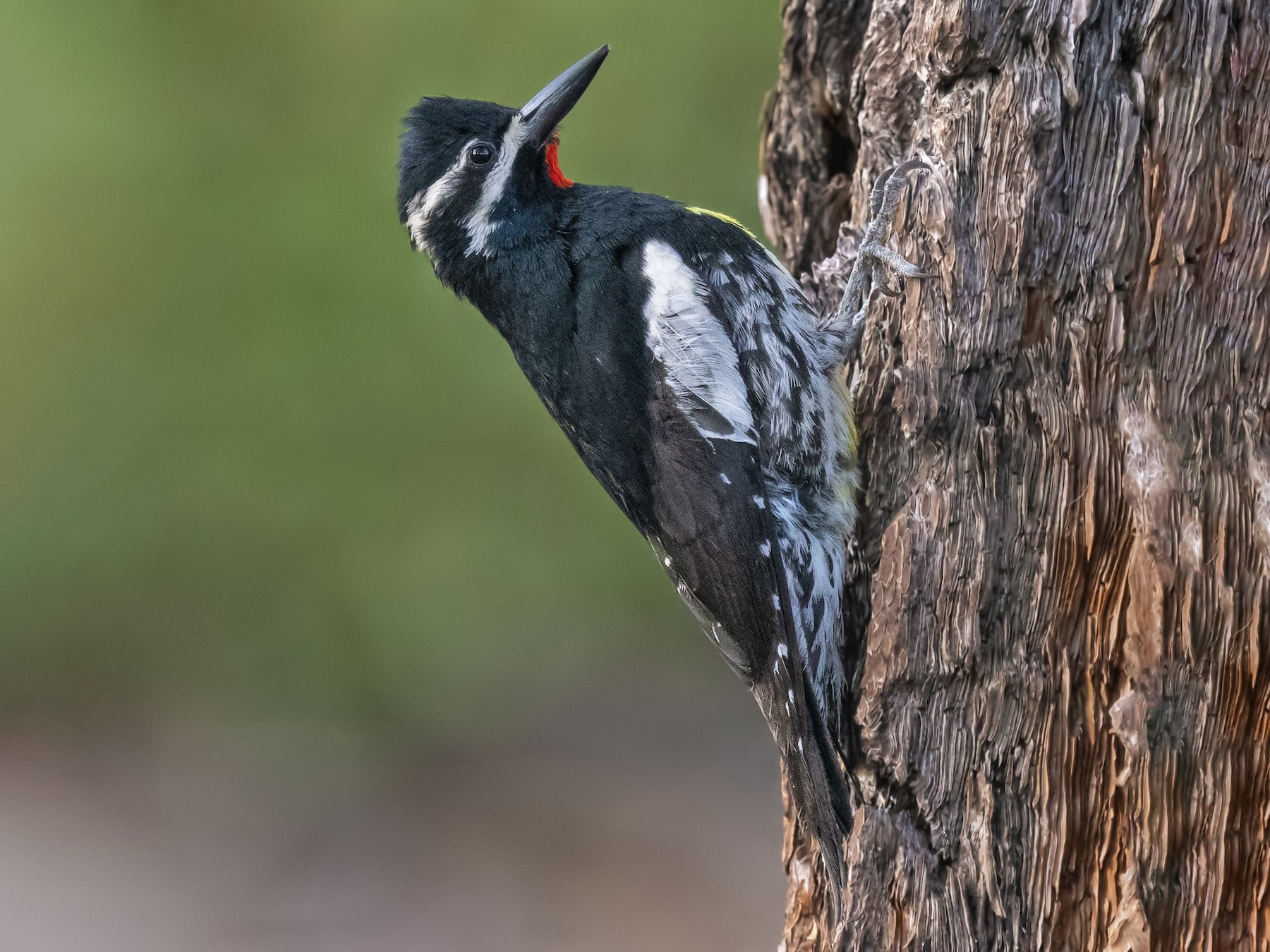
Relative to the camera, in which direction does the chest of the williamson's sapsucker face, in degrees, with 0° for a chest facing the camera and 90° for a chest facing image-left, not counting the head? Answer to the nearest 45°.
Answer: approximately 270°
